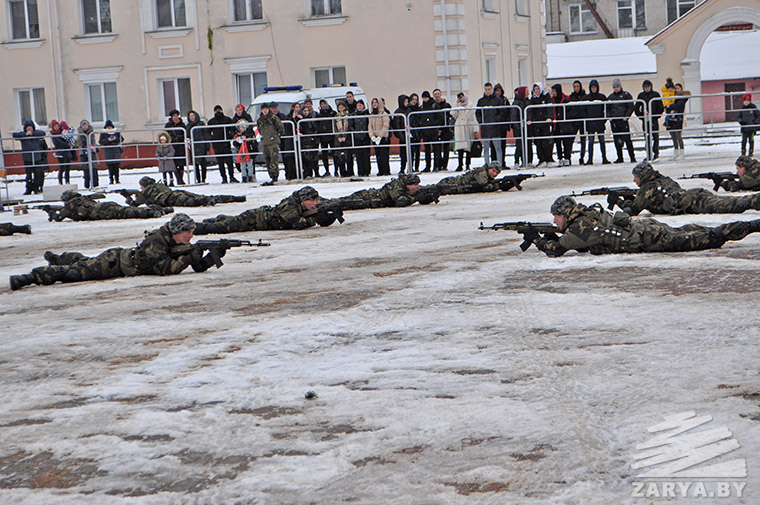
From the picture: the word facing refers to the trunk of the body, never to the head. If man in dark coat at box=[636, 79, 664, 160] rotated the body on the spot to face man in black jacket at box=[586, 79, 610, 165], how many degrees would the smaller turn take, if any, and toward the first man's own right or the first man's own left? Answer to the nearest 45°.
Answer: approximately 45° to the first man's own right

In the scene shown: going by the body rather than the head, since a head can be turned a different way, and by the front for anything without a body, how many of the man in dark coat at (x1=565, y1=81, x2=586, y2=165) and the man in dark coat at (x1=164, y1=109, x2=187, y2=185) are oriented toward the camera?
2

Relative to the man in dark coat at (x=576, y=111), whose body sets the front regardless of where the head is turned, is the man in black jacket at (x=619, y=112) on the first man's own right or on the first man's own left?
on the first man's own left

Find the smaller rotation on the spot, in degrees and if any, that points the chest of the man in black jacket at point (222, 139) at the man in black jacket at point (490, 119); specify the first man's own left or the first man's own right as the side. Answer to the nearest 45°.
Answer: approximately 45° to the first man's own left

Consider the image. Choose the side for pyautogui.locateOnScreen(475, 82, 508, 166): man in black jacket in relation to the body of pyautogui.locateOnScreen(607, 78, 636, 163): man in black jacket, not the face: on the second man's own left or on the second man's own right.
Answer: on the second man's own right

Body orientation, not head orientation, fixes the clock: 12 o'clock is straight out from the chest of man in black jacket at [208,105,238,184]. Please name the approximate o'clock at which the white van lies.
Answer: The white van is roughly at 7 o'clock from the man in black jacket.

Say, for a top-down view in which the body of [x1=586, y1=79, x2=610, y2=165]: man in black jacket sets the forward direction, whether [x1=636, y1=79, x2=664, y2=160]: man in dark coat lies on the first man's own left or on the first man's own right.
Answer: on the first man's own left

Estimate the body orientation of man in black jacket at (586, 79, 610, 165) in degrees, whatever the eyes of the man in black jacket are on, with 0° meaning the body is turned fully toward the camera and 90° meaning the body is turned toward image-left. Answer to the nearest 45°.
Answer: approximately 0°

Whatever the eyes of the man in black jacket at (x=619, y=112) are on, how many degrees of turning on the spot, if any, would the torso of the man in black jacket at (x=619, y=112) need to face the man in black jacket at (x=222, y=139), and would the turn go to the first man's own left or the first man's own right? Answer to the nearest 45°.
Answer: approximately 90° to the first man's own right

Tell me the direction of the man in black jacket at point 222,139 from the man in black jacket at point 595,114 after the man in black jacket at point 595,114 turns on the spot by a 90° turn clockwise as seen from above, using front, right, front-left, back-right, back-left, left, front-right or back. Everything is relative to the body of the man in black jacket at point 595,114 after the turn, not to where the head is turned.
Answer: front

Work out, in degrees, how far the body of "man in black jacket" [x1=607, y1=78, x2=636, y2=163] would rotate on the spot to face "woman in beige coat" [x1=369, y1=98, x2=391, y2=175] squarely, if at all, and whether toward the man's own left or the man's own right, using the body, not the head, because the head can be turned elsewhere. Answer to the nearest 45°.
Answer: approximately 90° to the man's own right

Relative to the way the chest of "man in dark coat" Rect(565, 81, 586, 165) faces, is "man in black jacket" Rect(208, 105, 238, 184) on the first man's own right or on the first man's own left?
on the first man's own right

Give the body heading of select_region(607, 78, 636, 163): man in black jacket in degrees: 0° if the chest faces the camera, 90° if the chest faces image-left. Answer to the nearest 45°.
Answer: approximately 0°

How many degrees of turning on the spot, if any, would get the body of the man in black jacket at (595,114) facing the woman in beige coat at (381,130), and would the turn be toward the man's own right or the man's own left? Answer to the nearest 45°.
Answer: approximately 90° to the man's own right
